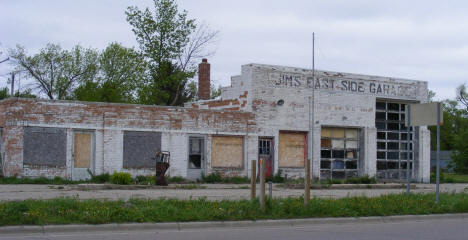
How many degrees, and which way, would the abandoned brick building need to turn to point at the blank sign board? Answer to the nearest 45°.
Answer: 0° — it already faces it

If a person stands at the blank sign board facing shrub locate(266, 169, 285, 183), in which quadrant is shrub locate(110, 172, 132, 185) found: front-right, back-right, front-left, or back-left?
front-left

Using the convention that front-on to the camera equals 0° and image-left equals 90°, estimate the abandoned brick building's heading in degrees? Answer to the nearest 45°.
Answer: approximately 0°

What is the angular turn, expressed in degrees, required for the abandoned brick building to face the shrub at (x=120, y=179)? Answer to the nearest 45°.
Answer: approximately 45° to its right
